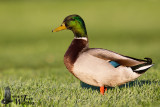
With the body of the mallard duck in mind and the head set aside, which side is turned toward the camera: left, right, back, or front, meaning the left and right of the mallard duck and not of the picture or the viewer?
left
